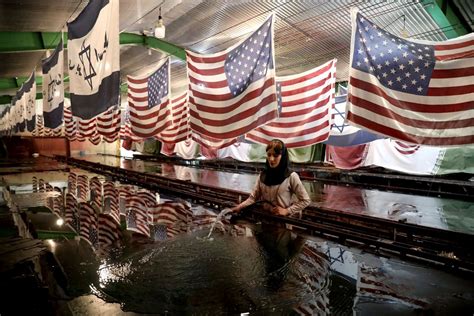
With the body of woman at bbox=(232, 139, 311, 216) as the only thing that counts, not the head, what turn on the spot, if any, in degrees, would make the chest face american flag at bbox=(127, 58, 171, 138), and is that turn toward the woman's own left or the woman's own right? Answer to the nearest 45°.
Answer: approximately 90° to the woman's own right

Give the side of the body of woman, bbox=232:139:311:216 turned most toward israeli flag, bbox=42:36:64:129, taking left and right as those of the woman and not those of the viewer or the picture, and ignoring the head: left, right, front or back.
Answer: right

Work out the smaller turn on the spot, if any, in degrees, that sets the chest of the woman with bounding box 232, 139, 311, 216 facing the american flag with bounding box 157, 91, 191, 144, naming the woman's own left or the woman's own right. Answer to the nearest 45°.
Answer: approximately 90° to the woman's own right

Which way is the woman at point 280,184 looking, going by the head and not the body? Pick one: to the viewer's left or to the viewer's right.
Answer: to the viewer's left

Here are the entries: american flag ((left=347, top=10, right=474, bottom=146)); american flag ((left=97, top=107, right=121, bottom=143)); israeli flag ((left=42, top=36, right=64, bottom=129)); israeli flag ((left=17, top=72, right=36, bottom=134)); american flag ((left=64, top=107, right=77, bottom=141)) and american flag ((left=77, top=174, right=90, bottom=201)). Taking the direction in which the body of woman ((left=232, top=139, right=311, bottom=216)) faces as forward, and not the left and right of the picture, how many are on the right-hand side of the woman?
5

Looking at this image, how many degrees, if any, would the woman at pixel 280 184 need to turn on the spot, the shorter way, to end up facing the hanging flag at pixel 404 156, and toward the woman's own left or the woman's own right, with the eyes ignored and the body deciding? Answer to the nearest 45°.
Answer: approximately 180°

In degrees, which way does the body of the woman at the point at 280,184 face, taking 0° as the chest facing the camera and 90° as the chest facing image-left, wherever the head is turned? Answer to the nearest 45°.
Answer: approximately 45°

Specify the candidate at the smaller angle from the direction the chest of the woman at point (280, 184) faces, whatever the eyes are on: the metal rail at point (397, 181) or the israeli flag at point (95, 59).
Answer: the israeli flag

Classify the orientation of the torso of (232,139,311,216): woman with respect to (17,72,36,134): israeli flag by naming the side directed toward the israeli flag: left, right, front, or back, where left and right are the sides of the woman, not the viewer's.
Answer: right

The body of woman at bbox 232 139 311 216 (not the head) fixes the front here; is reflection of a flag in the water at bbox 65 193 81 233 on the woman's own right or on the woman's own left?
on the woman's own right
